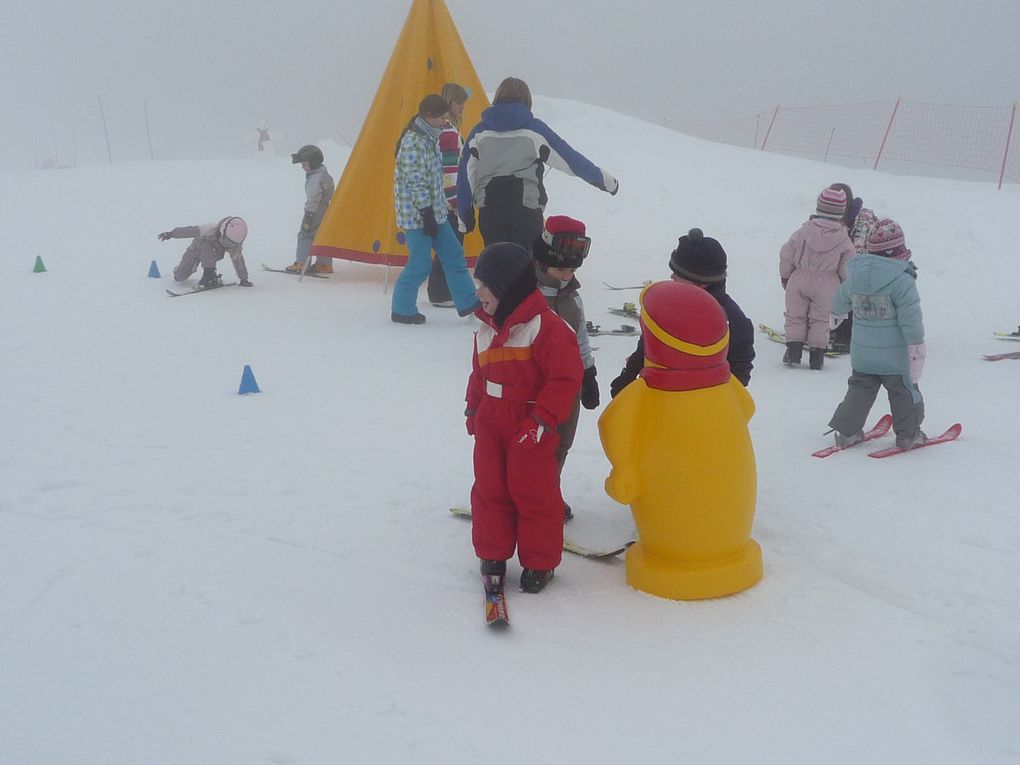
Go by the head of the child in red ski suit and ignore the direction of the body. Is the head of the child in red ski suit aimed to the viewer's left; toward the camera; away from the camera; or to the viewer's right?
to the viewer's left

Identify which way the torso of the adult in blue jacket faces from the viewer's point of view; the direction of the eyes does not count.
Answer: away from the camera

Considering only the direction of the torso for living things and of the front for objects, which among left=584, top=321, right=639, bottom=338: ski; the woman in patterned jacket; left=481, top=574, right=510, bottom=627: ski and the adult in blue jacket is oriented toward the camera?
left=481, top=574, right=510, bottom=627: ski

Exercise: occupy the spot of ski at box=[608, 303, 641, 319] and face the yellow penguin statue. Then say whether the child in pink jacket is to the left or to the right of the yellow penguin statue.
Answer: left

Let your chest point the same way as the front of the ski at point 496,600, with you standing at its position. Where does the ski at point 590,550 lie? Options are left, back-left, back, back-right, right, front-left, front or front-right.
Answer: back-left

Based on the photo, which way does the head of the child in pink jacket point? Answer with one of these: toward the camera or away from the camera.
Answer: away from the camera

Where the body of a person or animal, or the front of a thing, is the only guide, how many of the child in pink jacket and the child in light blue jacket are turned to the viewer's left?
0

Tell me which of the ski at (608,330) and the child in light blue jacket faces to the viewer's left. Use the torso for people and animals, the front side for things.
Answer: the ski

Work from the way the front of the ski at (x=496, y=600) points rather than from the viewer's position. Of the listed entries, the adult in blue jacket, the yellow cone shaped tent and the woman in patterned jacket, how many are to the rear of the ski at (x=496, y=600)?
3

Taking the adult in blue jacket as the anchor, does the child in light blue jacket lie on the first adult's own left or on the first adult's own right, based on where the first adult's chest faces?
on the first adult's own right
